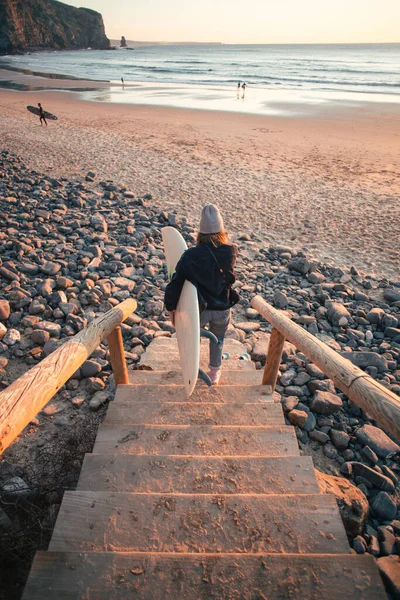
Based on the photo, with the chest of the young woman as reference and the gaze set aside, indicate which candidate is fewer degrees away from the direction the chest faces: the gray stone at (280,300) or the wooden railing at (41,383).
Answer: the gray stone

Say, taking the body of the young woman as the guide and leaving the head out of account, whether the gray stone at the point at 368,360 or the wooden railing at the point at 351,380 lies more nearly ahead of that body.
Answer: the gray stone

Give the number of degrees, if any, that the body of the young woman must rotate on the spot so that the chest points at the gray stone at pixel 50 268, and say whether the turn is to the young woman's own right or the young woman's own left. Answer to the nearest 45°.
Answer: approximately 45° to the young woman's own left

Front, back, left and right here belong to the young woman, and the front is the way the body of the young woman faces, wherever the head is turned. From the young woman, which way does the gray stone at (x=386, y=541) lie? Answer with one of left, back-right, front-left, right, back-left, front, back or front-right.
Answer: back-right

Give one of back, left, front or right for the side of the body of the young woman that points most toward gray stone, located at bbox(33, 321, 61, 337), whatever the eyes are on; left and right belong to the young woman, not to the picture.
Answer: left

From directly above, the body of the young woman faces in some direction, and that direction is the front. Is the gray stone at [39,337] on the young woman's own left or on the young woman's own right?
on the young woman's own left

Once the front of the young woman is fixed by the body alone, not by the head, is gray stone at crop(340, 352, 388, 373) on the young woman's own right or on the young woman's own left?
on the young woman's own right

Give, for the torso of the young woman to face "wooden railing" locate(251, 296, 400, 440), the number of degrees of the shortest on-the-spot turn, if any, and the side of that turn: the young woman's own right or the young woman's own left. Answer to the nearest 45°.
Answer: approximately 135° to the young woman's own right

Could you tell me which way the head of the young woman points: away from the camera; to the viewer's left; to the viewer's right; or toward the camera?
away from the camera

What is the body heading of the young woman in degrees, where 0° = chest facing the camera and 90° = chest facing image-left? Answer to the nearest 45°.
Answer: approximately 180°

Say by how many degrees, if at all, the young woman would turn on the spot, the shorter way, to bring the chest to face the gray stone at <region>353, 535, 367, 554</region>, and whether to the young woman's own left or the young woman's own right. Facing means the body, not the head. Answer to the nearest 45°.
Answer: approximately 135° to the young woman's own right
